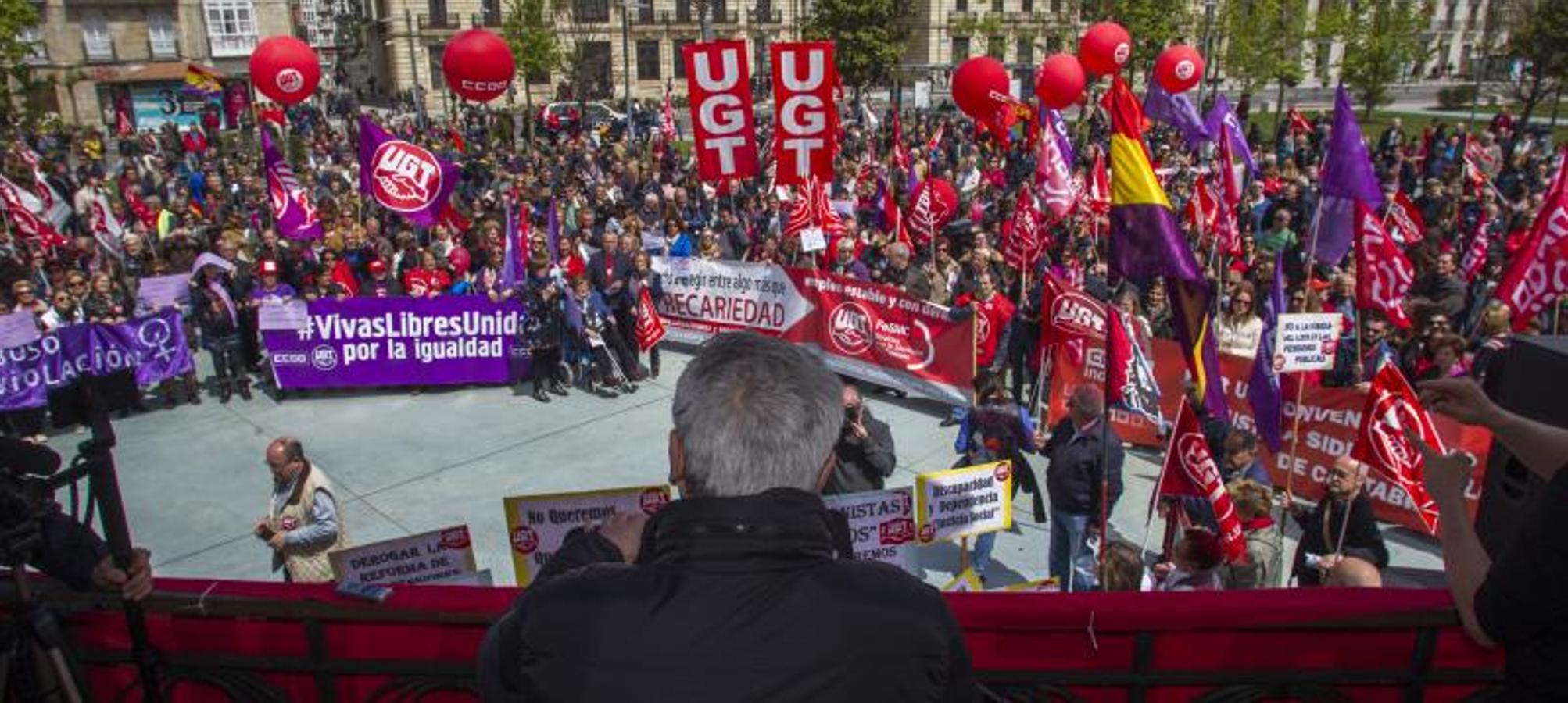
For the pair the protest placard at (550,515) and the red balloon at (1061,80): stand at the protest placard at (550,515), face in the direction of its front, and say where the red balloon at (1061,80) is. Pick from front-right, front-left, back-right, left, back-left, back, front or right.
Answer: back-left

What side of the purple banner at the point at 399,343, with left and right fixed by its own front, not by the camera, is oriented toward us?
front

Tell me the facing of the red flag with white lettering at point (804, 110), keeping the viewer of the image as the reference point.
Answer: facing the viewer

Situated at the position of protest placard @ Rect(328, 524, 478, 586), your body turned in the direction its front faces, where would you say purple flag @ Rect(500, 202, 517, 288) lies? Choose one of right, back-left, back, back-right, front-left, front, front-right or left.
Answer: back

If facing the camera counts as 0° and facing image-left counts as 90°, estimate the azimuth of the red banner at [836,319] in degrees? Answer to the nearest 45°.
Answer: approximately 0°

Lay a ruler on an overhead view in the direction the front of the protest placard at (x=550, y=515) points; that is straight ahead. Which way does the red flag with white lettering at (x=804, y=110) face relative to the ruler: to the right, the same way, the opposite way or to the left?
the same way

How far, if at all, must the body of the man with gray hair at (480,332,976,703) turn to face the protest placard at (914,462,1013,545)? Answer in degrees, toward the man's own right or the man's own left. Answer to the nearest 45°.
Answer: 0° — they already face it

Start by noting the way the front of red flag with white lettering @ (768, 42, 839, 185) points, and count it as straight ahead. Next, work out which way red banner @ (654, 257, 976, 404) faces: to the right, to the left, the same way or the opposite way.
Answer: the same way

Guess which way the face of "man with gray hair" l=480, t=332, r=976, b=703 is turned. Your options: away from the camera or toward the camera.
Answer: away from the camera

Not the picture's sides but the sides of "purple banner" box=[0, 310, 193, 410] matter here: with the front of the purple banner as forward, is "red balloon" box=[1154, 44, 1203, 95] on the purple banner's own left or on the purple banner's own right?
on the purple banner's own left

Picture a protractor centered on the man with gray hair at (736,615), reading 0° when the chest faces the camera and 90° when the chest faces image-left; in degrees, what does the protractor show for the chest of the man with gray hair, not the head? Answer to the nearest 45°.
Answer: approximately 180°

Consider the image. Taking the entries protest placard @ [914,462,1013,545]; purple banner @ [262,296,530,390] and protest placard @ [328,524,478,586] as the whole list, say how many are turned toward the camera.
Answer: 3

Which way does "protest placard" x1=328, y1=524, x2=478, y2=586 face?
toward the camera

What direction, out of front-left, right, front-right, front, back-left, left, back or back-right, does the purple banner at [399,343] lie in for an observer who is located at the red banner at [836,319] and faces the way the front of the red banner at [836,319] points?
right

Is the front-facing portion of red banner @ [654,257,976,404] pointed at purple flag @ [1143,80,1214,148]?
no

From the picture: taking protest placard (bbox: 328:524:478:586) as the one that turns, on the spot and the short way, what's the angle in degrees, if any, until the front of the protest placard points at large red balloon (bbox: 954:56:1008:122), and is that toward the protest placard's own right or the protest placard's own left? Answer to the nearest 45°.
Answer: approximately 135° to the protest placard's own left

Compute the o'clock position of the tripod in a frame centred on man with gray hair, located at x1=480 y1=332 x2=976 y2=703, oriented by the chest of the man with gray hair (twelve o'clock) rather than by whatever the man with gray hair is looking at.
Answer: The tripod is roughly at 10 o'clock from the man with gray hair.
